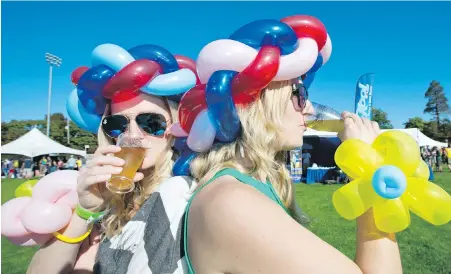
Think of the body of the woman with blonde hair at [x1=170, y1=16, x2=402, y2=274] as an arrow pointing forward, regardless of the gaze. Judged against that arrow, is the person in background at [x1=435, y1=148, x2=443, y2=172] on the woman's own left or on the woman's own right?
on the woman's own left

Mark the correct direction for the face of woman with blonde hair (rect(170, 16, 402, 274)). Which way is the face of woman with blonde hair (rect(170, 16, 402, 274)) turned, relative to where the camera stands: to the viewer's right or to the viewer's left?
to the viewer's right

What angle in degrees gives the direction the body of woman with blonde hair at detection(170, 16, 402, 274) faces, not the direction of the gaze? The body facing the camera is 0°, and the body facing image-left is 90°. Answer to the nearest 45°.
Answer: approximately 270°

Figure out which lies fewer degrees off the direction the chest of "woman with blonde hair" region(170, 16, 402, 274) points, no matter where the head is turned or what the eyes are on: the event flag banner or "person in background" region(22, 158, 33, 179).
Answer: the event flag banner

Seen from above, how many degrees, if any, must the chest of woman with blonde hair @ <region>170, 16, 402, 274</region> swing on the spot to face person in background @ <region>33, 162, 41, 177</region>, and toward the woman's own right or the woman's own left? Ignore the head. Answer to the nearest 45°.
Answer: approximately 135° to the woman's own left

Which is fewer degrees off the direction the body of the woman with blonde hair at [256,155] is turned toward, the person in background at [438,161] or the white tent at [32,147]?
the person in background

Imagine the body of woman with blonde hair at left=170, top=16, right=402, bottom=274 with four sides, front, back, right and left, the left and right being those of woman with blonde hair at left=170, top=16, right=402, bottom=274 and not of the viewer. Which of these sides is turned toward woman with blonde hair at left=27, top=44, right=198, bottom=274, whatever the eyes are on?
back
